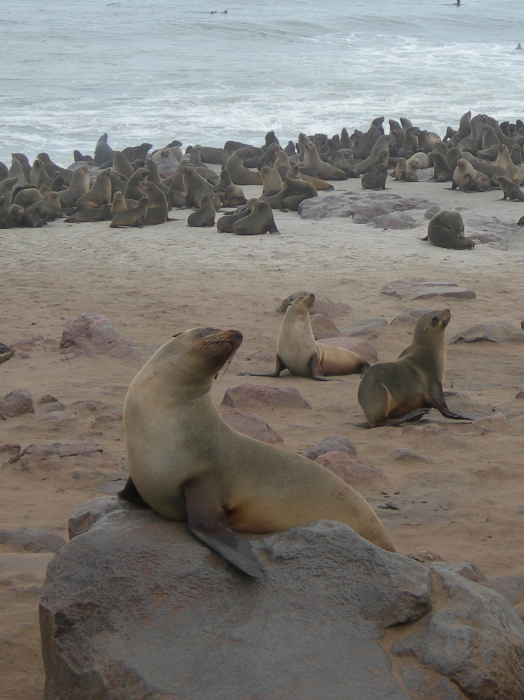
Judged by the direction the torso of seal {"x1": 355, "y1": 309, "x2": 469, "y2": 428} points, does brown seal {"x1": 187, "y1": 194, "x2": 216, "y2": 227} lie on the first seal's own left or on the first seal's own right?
on the first seal's own left

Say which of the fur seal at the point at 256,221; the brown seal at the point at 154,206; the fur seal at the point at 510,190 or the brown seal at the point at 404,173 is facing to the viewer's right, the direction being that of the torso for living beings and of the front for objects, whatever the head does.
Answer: the fur seal at the point at 256,221

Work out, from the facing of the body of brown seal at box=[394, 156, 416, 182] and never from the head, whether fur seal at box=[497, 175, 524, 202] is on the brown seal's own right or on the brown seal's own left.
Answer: on the brown seal's own left

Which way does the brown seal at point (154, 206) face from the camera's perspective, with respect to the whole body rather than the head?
to the viewer's left
